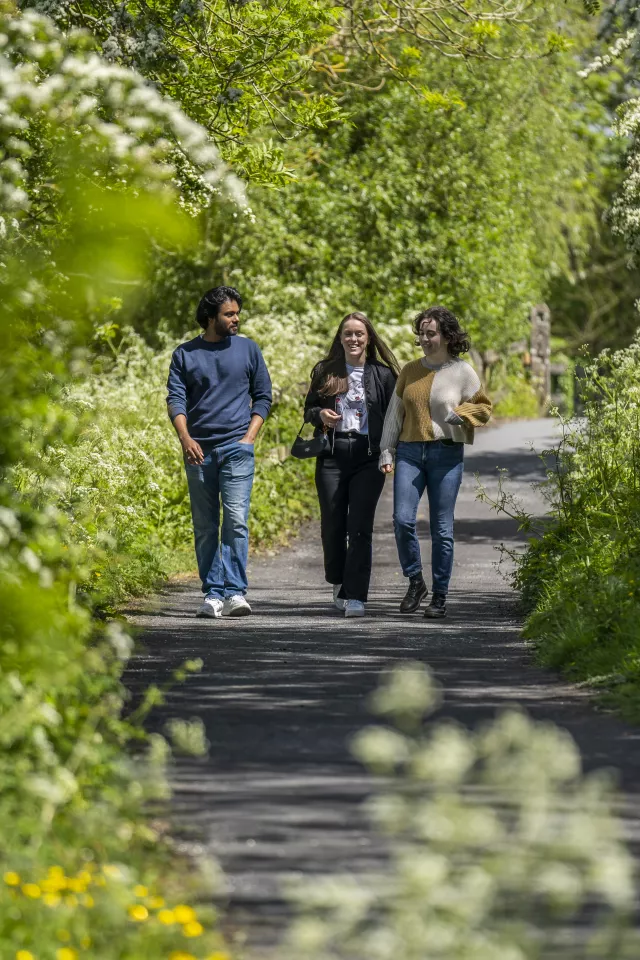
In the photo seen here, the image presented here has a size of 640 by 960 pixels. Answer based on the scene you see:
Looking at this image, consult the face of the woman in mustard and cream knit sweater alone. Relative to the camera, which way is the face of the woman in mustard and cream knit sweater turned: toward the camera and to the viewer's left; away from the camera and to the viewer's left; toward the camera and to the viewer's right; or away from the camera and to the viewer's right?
toward the camera and to the viewer's left

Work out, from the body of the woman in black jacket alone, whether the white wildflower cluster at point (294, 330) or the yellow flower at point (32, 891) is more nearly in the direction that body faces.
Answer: the yellow flower

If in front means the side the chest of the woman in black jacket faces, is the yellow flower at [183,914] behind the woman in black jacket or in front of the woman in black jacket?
in front

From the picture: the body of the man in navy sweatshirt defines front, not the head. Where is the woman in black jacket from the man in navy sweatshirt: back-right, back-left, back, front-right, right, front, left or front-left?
left

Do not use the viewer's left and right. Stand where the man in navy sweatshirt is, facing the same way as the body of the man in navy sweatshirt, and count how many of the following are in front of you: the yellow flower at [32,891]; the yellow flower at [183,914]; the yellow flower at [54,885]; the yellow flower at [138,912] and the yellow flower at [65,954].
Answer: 5

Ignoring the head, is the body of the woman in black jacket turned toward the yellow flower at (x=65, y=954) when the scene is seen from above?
yes

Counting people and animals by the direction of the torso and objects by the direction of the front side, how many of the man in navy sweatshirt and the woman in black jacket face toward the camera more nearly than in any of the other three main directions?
2

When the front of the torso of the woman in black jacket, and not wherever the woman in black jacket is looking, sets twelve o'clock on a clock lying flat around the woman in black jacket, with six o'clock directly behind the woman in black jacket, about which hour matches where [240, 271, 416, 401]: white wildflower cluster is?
The white wildflower cluster is roughly at 6 o'clock from the woman in black jacket.

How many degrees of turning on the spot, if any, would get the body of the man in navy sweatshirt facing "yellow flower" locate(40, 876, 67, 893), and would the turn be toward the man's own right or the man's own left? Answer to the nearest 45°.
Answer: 0° — they already face it

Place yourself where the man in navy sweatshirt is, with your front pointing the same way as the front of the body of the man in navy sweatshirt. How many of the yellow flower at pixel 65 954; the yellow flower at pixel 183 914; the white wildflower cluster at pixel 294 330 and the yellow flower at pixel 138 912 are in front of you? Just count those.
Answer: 3

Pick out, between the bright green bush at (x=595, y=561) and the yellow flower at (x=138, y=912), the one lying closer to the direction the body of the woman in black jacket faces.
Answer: the yellow flower

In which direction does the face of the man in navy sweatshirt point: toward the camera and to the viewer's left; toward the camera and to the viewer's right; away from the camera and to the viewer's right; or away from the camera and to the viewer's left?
toward the camera and to the viewer's right

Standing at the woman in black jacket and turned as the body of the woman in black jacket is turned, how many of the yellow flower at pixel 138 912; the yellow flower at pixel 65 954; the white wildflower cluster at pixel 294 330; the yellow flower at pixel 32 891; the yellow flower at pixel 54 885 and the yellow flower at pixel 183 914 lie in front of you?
5

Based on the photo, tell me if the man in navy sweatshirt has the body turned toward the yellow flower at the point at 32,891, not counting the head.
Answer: yes

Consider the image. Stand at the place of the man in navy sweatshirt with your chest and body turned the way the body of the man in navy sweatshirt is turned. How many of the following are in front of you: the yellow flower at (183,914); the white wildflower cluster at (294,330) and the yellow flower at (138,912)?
2
